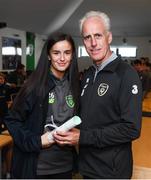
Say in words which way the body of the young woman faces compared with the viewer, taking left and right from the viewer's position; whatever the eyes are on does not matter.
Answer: facing the viewer and to the right of the viewer
